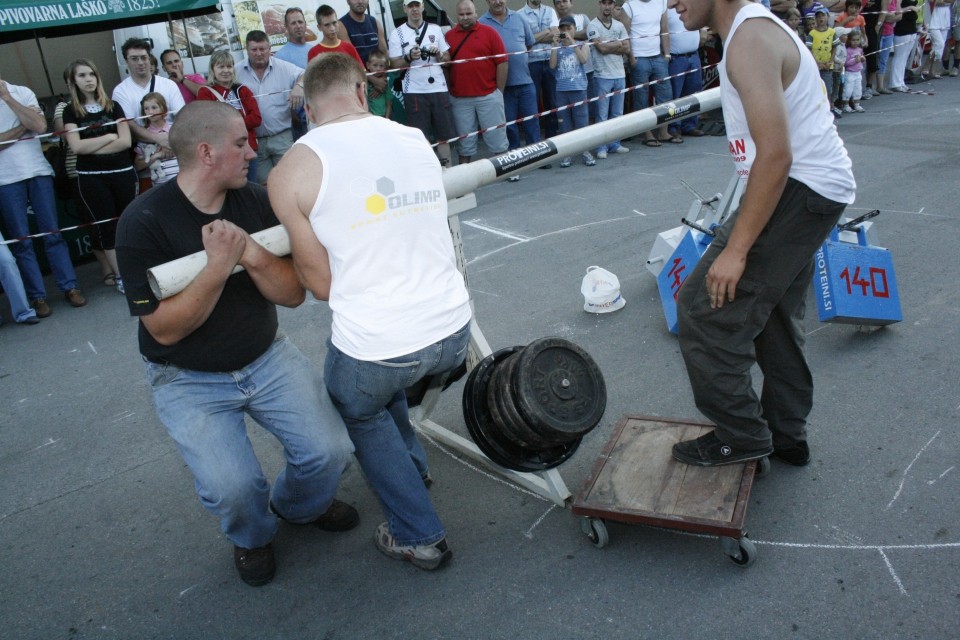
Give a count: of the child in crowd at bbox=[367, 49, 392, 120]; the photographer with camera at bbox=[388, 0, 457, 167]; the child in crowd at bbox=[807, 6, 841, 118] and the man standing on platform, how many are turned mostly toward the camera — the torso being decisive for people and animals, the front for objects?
3

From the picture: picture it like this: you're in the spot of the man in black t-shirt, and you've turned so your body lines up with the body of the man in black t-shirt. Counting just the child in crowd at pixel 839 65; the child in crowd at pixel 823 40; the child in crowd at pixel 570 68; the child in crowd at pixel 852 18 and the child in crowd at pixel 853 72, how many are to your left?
5

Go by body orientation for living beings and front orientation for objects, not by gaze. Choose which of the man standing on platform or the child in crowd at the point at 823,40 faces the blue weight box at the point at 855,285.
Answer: the child in crowd

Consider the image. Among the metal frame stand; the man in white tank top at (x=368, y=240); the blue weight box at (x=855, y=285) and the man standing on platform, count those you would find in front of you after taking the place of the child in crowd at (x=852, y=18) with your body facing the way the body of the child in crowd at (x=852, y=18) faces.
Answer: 4

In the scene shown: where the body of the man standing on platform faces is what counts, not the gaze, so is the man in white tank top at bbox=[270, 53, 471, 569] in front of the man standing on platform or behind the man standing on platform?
in front

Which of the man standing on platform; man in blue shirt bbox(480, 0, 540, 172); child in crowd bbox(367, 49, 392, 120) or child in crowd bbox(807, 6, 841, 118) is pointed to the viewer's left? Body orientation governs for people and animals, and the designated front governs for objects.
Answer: the man standing on platform

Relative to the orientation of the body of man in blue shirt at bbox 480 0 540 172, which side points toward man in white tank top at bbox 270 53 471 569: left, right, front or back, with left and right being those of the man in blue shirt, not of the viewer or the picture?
front

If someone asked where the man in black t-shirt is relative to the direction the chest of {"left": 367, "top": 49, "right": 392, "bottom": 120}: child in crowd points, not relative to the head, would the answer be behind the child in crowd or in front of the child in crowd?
in front

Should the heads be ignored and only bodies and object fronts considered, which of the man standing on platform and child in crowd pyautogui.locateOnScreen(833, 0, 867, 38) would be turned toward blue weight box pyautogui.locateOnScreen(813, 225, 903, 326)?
the child in crowd

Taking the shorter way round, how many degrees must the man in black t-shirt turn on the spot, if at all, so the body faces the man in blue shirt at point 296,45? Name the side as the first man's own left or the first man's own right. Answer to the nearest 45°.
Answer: approximately 135° to the first man's own left
